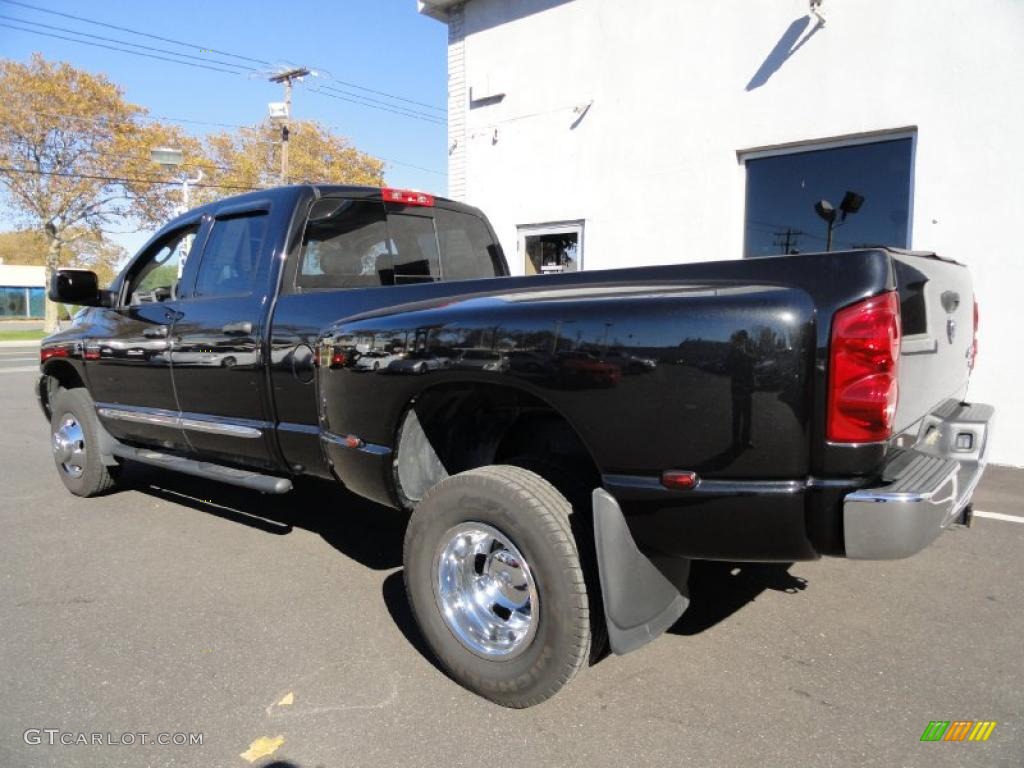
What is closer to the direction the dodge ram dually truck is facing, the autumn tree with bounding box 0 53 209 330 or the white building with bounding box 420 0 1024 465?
the autumn tree

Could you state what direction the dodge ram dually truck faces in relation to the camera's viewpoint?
facing away from the viewer and to the left of the viewer

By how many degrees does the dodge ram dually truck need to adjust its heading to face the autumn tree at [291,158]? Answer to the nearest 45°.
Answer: approximately 45° to its right

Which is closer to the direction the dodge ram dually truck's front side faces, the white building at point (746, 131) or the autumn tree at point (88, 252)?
the autumn tree

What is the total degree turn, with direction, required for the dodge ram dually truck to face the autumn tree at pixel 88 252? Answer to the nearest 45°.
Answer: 0° — it already faces it

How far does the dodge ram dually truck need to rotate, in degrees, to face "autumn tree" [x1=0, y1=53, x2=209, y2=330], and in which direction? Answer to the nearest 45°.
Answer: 0° — it already faces it

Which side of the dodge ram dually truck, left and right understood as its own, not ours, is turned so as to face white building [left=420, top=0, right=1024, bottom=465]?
right
